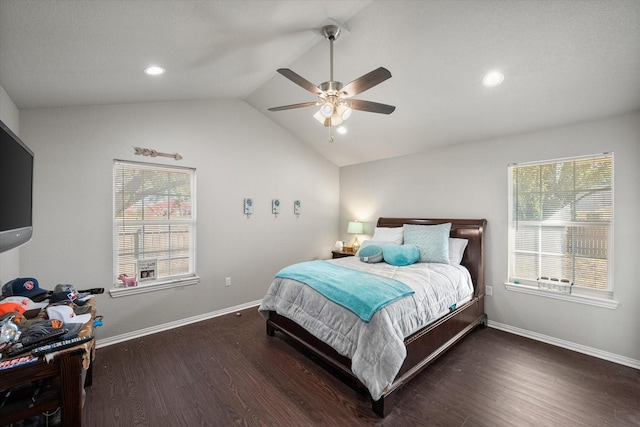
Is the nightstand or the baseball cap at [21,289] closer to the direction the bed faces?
the baseball cap

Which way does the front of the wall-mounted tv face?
to the viewer's right

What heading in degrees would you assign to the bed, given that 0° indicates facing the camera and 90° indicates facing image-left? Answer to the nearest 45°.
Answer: approximately 45°

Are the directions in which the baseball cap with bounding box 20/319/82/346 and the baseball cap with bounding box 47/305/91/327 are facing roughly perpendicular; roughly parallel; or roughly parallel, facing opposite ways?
roughly parallel
